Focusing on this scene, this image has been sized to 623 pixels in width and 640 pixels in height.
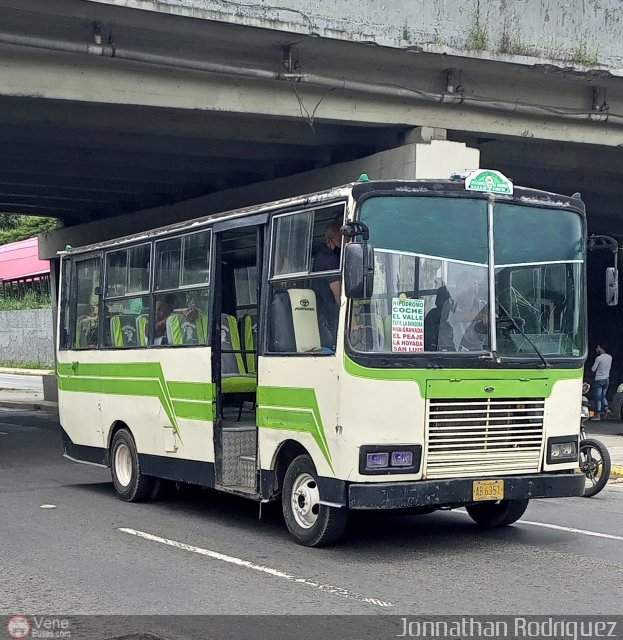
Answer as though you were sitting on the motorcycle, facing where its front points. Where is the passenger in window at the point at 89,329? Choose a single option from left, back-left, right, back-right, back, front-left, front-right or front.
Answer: back-right

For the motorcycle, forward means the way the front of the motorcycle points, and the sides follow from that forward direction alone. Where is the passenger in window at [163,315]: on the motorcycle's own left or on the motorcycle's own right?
on the motorcycle's own right

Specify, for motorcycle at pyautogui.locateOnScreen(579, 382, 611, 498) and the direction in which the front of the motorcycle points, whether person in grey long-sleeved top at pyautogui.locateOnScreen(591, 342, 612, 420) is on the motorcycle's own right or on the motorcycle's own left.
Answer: on the motorcycle's own left

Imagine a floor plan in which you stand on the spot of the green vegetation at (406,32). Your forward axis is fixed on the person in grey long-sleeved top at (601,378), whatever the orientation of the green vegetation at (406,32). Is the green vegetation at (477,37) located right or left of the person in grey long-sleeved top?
right
